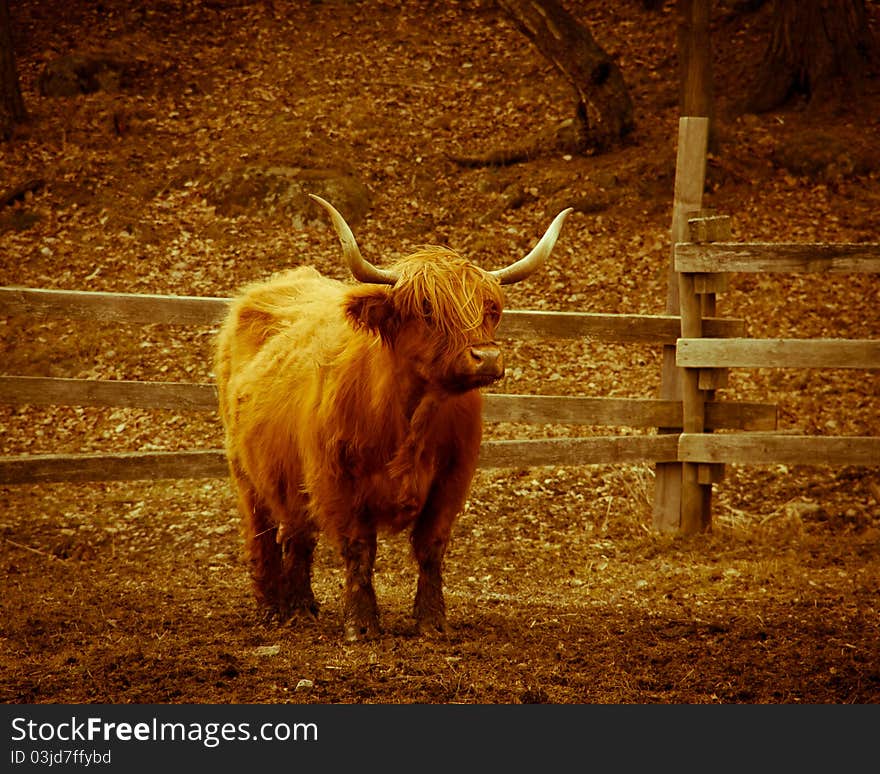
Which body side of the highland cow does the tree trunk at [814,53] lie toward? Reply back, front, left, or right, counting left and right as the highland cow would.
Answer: left

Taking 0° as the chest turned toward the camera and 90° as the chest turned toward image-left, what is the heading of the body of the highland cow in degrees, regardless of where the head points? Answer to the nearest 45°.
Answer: approximately 315°

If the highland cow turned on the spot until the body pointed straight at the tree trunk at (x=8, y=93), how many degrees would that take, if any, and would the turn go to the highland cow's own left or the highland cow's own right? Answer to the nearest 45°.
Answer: approximately 180°

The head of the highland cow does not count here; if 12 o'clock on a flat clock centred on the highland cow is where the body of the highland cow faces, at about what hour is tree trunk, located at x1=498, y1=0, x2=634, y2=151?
The tree trunk is roughly at 8 o'clock from the highland cow.
